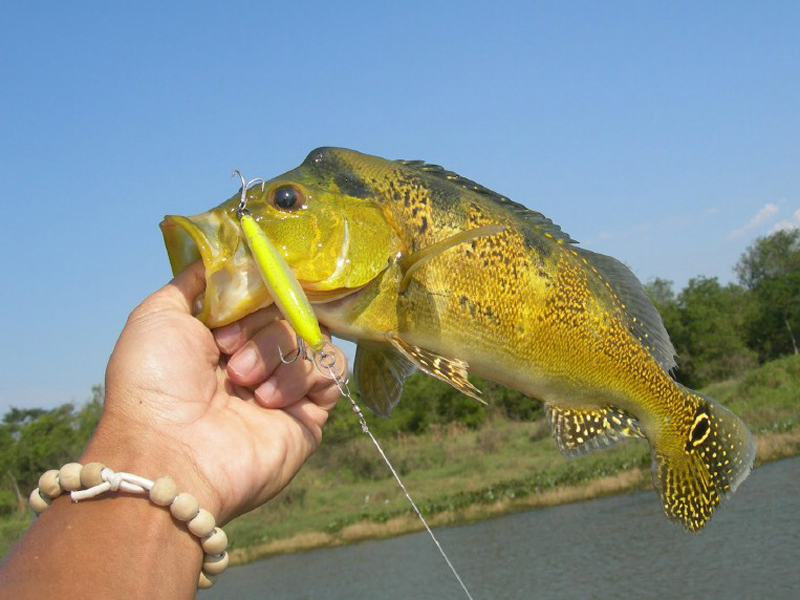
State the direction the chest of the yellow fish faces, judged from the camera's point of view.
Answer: to the viewer's left
